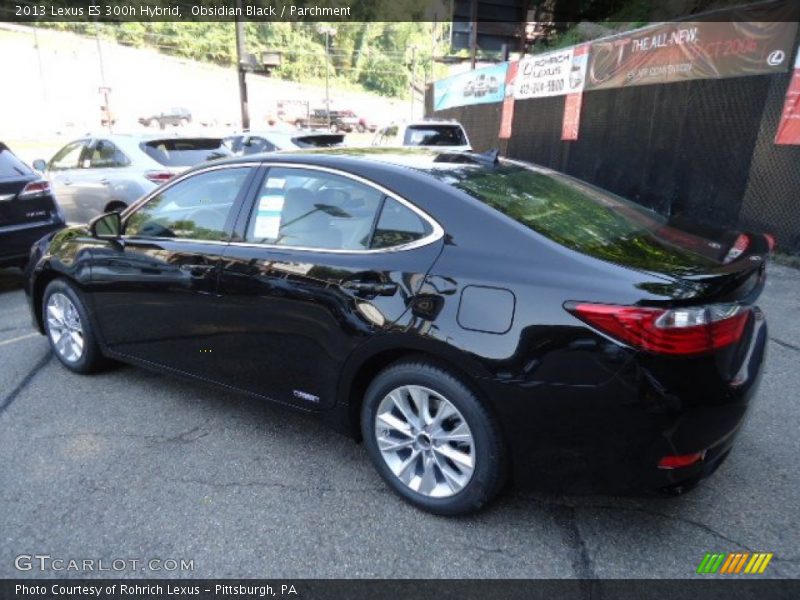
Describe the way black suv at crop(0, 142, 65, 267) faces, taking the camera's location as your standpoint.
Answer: facing away from the viewer and to the left of the viewer

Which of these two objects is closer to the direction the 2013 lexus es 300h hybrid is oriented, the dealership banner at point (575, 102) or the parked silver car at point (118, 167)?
the parked silver car

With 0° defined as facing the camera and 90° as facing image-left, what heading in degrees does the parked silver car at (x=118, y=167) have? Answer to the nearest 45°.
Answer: approximately 135°

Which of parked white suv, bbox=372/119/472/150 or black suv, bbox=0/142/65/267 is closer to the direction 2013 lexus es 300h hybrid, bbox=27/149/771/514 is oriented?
the black suv

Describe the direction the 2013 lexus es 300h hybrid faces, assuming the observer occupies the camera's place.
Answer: facing away from the viewer and to the left of the viewer

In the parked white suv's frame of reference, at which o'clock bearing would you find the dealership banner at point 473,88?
The dealership banner is roughly at 2 o'clock from the parked white suv.

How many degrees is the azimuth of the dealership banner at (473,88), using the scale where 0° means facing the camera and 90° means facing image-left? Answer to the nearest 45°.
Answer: approximately 45°

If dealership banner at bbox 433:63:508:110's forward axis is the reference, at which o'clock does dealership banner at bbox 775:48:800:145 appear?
dealership banner at bbox 775:48:800:145 is roughly at 10 o'clock from dealership banner at bbox 433:63:508:110.

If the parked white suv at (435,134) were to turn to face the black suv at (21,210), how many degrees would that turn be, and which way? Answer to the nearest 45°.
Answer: approximately 90° to its left

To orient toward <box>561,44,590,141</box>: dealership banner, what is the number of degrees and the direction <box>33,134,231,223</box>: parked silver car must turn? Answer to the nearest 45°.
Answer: approximately 135° to its right

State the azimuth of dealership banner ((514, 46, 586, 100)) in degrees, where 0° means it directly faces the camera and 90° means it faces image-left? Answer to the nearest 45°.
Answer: approximately 45°

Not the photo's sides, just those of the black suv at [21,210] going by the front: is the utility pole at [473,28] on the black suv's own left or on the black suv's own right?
on the black suv's own right

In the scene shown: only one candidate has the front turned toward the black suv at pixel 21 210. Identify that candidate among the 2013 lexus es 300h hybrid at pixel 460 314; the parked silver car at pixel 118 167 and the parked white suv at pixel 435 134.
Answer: the 2013 lexus es 300h hybrid

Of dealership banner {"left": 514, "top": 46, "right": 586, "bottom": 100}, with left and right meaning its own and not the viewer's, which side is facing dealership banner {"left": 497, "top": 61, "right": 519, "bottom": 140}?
right

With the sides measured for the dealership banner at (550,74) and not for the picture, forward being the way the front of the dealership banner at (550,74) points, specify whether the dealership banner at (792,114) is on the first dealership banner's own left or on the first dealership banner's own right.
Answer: on the first dealership banner's own left

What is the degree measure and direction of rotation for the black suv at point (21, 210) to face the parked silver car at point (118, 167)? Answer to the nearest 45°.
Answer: approximately 90° to its right

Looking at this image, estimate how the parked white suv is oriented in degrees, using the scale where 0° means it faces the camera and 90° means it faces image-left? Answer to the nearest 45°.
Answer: approximately 135°

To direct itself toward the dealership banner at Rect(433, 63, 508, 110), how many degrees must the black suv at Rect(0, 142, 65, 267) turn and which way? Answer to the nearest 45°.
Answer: approximately 90° to its right
